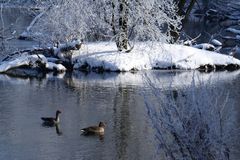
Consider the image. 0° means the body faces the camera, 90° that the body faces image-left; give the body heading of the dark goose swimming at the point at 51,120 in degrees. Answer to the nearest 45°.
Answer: approximately 270°

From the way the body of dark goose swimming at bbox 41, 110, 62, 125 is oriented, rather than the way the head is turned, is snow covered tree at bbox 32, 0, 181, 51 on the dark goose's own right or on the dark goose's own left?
on the dark goose's own left

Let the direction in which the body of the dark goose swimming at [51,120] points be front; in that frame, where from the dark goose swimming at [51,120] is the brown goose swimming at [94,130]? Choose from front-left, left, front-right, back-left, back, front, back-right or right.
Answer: front-right
